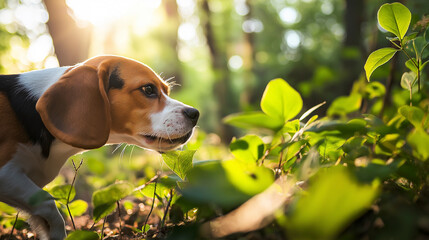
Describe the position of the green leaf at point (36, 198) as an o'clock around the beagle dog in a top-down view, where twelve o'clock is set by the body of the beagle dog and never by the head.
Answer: The green leaf is roughly at 3 o'clock from the beagle dog.

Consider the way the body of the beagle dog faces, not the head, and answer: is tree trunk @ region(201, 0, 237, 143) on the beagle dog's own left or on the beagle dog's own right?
on the beagle dog's own left

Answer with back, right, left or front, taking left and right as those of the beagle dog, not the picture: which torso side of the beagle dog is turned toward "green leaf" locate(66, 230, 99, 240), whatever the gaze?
right

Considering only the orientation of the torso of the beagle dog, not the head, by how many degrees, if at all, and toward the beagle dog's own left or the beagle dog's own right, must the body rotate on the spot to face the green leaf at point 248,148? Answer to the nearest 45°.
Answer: approximately 45° to the beagle dog's own right

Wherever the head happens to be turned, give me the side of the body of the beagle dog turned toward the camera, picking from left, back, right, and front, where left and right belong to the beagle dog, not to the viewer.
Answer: right

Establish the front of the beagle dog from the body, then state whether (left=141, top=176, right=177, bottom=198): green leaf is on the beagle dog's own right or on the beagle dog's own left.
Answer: on the beagle dog's own right

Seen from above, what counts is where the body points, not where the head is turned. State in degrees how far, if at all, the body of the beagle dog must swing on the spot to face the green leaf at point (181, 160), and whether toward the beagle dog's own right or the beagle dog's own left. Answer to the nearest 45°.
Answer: approximately 45° to the beagle dog's own right
